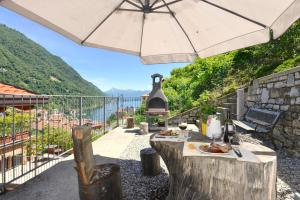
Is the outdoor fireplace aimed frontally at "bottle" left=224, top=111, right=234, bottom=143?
yes

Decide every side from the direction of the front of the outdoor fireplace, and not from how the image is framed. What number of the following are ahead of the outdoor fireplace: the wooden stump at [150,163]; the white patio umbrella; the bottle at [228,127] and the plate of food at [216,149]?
4

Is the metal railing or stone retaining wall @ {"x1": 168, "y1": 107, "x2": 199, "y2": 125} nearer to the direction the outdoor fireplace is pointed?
the metal railing

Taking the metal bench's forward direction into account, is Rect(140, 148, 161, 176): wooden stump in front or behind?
in front

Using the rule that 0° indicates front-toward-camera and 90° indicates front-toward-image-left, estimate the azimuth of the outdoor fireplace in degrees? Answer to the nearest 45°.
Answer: approximately 0°

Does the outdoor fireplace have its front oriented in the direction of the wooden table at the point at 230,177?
yes

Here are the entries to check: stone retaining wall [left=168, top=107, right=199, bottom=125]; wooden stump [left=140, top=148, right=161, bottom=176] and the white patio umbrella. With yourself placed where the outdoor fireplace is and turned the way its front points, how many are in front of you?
2

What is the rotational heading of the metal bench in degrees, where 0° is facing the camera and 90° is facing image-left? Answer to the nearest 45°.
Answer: approximately 45°

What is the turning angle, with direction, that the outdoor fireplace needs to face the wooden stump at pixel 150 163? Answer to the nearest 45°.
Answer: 0° — it already faces it

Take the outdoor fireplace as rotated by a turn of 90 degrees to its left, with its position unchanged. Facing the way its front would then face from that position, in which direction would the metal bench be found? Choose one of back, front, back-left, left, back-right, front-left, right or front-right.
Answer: front-right

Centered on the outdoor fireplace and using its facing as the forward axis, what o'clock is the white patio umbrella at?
The white patio umbrella is roughly at 12 o'clock from the outdoor fireplace.

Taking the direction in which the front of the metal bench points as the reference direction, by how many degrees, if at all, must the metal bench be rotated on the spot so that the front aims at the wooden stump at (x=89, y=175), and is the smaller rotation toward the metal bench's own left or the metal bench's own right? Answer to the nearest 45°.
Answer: approximately 45° to the metal bench's own left
